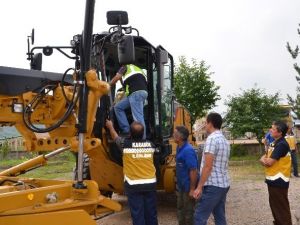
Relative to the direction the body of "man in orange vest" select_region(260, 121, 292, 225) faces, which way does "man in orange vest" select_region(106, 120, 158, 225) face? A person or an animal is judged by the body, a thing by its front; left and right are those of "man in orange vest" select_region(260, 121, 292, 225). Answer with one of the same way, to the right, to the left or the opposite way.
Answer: to the right

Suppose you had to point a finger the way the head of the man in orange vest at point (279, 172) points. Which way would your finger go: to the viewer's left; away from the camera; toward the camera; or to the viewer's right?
to the viewer's left

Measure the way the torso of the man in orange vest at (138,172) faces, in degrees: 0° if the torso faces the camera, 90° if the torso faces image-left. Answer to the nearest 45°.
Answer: approximately 180°

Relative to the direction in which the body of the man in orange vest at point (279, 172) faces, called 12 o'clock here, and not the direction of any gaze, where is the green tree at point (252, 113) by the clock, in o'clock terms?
The green tree is roughly at 3 o'clock from the man in orange vest.

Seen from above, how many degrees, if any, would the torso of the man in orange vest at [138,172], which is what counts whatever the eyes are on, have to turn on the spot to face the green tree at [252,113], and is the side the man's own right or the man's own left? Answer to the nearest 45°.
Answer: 0° — they already face it

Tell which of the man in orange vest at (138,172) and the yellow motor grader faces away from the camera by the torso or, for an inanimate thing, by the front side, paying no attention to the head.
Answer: the man in orange vest

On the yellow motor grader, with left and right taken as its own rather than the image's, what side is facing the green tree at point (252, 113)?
back

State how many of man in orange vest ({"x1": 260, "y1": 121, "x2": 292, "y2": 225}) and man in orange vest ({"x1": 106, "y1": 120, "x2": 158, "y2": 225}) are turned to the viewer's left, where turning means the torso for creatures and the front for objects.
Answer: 1

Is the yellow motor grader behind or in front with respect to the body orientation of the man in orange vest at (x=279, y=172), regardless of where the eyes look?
in front

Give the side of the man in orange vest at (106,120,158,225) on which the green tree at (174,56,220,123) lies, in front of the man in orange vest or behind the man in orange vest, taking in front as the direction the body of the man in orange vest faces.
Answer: in front

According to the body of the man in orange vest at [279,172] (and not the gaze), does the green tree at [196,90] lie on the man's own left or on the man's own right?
on the man's own right

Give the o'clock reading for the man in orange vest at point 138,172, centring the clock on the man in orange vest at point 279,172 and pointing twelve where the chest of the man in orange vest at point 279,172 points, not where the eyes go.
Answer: the man in orange vest at point 138,172 is roughly at 11 o'clock from the man in orange vest at point 279,172.

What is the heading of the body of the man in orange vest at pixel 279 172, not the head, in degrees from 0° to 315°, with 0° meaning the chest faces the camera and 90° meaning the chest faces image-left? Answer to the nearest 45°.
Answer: approximately 90°

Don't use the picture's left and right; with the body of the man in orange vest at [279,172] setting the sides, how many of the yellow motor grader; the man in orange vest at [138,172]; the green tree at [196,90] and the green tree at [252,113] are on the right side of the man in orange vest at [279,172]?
2
